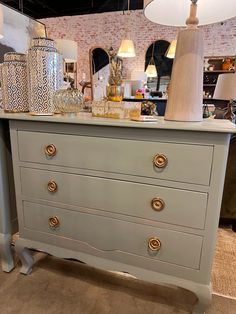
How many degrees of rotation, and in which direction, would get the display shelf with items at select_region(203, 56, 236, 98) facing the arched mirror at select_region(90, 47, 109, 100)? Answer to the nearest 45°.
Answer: approximately 45° to its right

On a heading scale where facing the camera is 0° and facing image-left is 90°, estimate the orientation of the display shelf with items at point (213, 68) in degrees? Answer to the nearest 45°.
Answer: approximately 0°

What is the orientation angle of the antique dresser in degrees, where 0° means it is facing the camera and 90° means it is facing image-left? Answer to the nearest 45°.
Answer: approximately 45°

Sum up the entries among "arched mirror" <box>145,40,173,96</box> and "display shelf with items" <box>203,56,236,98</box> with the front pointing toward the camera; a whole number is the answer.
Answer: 2

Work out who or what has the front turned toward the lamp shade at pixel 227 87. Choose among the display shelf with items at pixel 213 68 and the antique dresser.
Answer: the display shelf with items

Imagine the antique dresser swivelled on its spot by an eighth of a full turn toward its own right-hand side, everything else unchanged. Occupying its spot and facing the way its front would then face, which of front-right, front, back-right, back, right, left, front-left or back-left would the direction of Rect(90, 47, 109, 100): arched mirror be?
right

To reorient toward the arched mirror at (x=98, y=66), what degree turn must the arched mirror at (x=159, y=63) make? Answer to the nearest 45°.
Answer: approximately 45° to its right

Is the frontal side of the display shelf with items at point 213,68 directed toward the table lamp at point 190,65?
yes

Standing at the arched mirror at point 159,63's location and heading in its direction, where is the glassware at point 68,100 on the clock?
The glassware is roughly at 12 o'clock from the arched mirror.

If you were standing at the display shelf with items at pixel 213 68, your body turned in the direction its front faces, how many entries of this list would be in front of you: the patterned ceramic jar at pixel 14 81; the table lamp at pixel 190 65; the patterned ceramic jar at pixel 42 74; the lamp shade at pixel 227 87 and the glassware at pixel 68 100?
5

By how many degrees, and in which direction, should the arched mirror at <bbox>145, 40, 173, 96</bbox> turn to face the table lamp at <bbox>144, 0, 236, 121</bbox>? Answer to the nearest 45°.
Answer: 0° — it already faces it

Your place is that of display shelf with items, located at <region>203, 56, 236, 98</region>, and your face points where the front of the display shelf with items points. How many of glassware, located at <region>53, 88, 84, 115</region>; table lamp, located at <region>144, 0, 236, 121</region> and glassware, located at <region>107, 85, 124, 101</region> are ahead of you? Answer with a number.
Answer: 3
